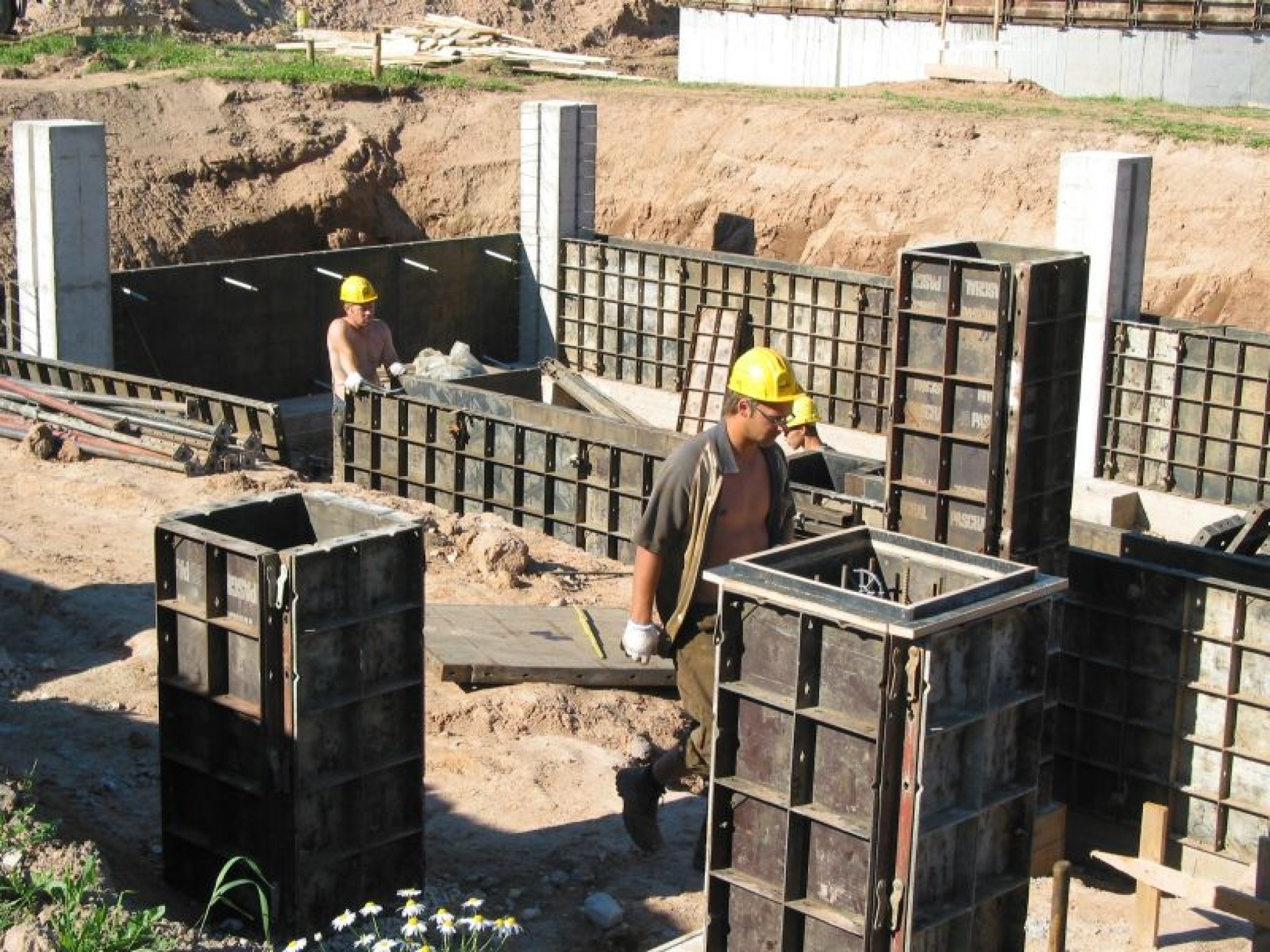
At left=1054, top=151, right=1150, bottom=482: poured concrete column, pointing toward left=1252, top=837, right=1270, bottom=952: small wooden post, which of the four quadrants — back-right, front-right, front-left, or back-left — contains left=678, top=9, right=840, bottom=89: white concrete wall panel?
back-right

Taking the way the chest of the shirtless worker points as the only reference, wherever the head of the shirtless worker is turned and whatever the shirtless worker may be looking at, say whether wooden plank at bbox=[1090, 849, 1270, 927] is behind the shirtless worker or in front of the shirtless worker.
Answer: in front

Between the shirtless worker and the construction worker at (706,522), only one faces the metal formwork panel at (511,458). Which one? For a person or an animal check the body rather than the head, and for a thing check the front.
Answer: the shirtless worker

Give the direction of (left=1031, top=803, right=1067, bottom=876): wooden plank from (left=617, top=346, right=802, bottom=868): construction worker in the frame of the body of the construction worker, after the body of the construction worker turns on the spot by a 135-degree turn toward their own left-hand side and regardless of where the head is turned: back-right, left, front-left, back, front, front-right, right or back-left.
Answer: front-right

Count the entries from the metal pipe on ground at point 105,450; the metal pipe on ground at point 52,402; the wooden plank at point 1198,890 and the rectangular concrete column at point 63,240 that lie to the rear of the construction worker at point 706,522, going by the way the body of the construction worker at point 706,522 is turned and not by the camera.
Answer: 3

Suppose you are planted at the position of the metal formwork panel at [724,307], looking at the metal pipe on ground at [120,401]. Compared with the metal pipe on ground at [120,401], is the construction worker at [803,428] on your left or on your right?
left

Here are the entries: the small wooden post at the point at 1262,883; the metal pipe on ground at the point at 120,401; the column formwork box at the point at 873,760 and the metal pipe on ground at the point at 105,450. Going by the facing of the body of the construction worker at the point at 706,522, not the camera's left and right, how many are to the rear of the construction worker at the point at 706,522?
2

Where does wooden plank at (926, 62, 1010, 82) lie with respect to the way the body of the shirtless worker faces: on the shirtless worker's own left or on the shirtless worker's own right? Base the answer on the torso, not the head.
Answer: on the shirtless worker's own left

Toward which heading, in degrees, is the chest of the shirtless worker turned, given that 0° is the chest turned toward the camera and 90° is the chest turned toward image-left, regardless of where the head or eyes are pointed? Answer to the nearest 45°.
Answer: approximately 315°

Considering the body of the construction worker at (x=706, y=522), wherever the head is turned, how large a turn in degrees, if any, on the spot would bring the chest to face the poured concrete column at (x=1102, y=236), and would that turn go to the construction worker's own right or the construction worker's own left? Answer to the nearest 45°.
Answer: approximately 135° to the construction worker's own left

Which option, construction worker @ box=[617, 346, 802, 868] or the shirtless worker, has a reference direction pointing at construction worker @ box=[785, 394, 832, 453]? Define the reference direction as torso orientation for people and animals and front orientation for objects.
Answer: the shirtless worker

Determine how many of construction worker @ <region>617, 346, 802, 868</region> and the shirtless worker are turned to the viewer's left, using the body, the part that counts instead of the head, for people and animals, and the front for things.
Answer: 0

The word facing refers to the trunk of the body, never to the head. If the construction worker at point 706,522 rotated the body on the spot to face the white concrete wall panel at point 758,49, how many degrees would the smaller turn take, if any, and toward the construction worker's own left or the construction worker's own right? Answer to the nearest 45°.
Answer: approximately 135° to the construction worker's own left
